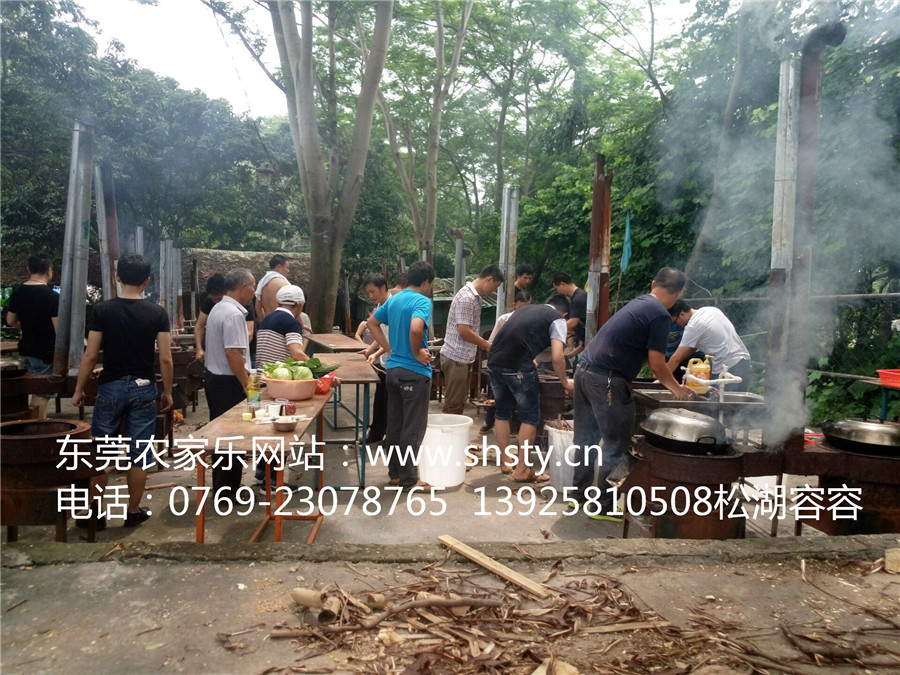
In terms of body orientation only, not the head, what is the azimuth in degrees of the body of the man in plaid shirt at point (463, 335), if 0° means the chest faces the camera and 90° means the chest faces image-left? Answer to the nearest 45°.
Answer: approximately 270°

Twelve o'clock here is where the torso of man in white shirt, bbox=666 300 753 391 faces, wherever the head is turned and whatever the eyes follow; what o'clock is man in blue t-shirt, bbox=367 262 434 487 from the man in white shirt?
The man in blue t-shirt is roughly at 11 o'clock from the man in white shirt.

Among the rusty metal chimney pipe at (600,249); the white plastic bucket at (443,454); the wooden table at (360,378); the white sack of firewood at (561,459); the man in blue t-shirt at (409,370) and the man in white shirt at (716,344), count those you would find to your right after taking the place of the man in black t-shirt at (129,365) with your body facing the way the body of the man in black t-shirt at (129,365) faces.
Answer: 6

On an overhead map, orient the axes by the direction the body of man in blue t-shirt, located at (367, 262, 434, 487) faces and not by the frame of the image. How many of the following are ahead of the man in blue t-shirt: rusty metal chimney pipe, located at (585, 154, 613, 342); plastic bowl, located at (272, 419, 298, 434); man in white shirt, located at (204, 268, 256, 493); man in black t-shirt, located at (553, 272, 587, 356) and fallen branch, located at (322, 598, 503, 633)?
2

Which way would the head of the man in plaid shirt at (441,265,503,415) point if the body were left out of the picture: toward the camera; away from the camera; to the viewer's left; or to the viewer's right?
to the viewer's right

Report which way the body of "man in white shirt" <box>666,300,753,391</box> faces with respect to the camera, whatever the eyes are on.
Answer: to the viewer's left

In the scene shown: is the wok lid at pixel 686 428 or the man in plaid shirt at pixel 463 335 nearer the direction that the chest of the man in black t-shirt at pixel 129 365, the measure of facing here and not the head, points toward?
the man in plaid shirt

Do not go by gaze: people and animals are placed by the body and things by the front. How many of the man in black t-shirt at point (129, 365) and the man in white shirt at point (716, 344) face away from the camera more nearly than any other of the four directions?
1

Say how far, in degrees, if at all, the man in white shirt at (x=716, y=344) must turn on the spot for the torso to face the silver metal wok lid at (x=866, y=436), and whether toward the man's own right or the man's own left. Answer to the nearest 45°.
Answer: approximately 135° to the man's own left

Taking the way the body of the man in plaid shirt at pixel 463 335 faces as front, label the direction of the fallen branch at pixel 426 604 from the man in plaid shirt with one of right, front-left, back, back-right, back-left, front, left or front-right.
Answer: right

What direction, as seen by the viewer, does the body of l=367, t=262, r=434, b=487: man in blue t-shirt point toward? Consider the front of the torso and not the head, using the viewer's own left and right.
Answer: facing away from the viewer and to the right of the viewer

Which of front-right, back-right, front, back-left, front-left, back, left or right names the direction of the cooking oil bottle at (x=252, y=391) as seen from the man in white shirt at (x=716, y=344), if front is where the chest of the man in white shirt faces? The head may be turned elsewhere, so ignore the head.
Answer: front-left

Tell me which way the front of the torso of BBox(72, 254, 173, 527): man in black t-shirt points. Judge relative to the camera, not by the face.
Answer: away from the camera
